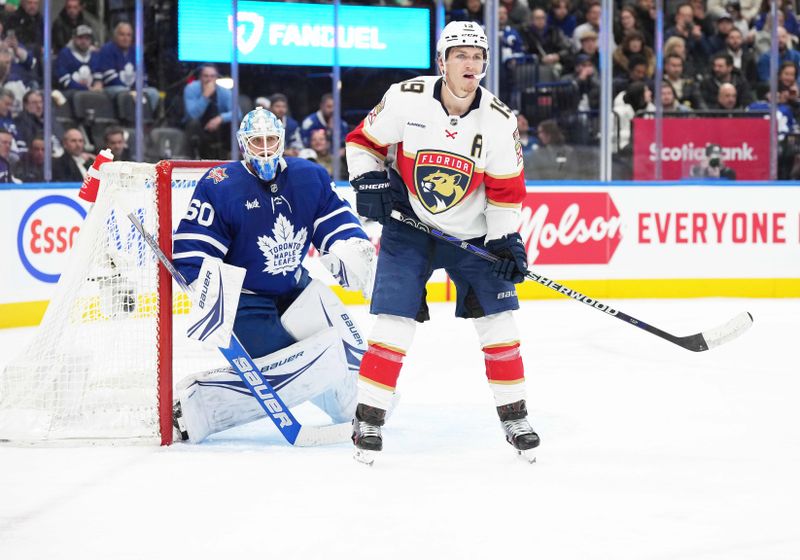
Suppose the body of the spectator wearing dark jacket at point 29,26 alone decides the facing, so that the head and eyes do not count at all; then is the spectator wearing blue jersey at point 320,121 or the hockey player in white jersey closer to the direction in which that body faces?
the hockey player in white jersey

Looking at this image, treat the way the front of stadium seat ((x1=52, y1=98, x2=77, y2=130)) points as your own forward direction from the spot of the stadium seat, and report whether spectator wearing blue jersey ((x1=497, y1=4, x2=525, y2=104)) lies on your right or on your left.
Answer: on your left

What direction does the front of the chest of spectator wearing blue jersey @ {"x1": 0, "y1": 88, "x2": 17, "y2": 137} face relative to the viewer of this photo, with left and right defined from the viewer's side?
facing the viewer and to the right of the viewer

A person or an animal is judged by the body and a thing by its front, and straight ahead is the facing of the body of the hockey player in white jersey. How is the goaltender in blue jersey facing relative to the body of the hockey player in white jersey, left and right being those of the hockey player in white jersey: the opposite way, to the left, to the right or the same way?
the same way

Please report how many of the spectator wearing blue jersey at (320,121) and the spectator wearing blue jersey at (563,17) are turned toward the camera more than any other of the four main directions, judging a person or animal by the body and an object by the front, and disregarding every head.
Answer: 2

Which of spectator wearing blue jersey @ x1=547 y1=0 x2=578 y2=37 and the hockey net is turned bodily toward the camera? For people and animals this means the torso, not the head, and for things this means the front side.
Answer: the spectator wearing blue jersey

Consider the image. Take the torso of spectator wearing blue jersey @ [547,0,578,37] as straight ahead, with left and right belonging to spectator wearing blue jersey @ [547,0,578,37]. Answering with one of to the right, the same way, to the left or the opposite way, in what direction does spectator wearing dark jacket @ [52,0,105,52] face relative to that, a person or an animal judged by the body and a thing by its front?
the same way

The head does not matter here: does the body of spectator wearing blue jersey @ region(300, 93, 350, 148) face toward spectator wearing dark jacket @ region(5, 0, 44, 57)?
no

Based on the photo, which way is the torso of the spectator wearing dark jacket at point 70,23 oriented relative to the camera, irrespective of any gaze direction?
toward the camera

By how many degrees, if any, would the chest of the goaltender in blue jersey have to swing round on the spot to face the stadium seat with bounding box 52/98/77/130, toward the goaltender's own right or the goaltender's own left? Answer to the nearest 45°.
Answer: approximately 180°

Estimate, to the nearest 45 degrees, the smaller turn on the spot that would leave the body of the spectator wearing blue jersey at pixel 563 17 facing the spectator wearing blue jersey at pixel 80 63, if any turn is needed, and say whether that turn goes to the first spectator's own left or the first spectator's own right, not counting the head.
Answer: approximately 45° to the first spectator's own right

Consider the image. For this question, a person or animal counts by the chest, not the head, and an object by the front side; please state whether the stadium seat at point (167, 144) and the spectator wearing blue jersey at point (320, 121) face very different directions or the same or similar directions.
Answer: same or similar directions

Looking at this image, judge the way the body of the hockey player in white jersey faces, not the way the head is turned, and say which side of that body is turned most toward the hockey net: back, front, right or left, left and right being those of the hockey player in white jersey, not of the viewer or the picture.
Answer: right

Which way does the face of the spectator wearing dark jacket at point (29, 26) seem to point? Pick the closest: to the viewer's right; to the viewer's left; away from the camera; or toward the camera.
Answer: toward the camera

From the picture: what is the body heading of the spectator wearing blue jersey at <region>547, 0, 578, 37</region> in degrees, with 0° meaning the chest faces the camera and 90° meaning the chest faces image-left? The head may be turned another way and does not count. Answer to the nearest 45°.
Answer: approximately 0°

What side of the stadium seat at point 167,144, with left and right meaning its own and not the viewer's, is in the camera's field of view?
front
